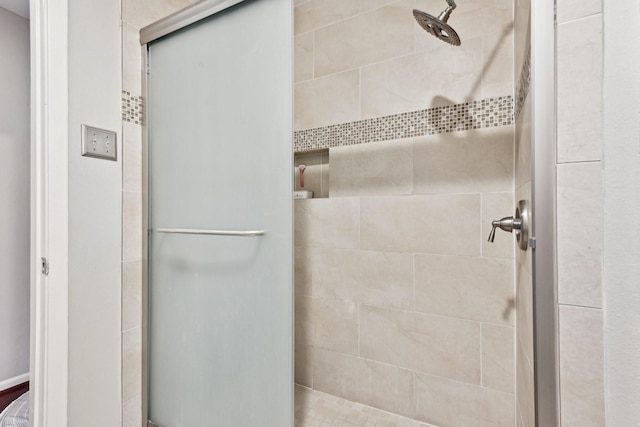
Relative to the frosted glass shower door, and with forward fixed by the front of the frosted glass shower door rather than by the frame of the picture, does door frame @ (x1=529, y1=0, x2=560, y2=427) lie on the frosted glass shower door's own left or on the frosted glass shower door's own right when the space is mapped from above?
on the frosted glass shower door's own left

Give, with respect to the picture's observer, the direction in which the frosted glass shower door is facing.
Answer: facing the viewer and to the left of the viewer

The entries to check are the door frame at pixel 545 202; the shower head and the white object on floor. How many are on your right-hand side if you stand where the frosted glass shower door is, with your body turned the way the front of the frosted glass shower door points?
1

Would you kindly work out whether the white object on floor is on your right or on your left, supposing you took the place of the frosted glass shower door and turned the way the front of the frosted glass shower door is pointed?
on your right

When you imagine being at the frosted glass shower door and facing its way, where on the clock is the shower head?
The shower head is roughly at 8 o'clock from the frosted glass shower door.

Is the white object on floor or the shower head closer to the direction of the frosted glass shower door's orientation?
the white object on floor
